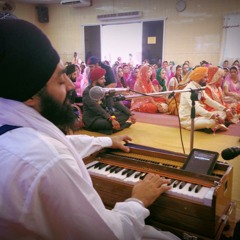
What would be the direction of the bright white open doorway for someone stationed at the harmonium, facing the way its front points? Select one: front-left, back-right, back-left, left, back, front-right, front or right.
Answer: back-right

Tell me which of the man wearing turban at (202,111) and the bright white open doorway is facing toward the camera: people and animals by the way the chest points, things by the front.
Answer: the bright white open doorway

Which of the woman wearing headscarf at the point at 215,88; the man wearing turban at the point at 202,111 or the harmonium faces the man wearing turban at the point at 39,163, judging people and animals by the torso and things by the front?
the harmonium

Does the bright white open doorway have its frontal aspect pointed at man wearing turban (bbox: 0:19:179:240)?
yes

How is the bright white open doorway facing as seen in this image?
toward the camera

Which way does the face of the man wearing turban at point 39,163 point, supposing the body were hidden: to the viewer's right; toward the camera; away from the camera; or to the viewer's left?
to the viewer's right

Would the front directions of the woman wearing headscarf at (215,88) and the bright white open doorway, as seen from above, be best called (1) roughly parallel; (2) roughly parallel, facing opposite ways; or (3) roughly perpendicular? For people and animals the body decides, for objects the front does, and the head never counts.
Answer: roughly perpendicular

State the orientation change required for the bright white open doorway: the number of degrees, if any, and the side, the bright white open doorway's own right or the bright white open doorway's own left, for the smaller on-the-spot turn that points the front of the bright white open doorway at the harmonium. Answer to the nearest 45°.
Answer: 0° — it already faces it

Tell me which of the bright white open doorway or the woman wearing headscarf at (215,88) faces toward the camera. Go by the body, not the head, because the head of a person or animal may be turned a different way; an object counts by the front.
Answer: the bright white open doorway

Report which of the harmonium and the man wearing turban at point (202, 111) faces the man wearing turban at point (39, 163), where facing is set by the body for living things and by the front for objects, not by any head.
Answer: the harmonium
